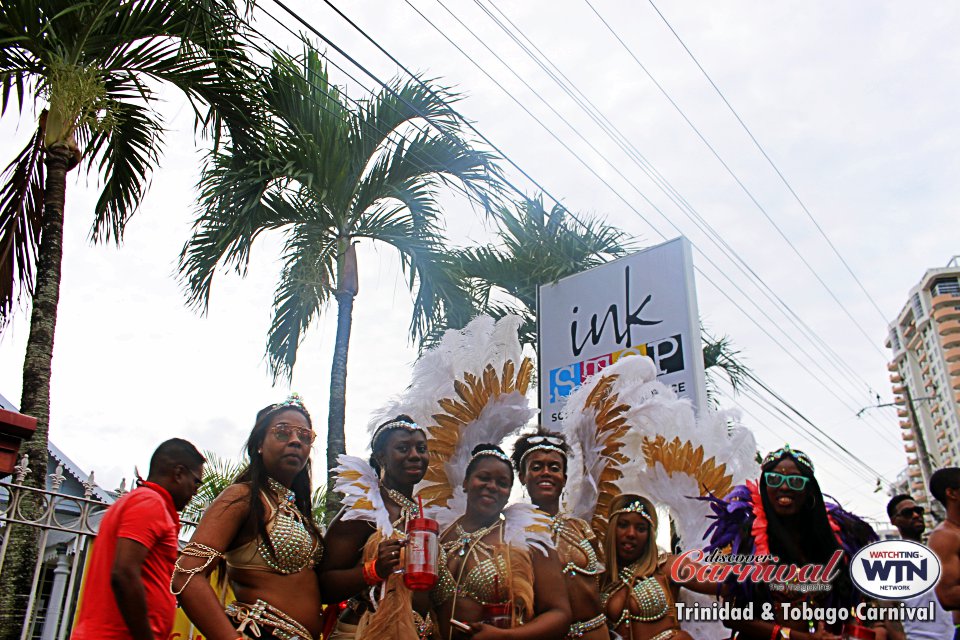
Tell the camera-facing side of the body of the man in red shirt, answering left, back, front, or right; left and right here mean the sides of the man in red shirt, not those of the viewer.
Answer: right

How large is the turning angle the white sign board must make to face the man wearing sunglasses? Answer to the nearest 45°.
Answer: approximately 90° to its left

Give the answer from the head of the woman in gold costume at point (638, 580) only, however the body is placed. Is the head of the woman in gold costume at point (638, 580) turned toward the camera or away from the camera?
toward the camera

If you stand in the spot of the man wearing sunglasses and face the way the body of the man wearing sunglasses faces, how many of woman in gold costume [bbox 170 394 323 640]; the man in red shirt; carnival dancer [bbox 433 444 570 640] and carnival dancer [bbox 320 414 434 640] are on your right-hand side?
4

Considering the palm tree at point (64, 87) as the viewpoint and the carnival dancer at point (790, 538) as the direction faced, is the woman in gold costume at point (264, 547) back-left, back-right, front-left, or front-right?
front-right

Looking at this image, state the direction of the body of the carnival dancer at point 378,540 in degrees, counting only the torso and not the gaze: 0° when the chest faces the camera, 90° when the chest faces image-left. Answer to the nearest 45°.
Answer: approximately 315°

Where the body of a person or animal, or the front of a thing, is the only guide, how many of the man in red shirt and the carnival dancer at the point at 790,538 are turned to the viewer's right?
1

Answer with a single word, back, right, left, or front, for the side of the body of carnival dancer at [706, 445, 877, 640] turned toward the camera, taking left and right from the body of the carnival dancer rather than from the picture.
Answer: front

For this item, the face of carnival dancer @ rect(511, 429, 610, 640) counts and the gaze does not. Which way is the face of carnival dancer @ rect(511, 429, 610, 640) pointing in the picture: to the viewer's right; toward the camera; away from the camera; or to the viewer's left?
toward the camera

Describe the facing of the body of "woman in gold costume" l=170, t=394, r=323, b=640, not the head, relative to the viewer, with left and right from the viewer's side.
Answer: facing the viewer and to the right of the viewer

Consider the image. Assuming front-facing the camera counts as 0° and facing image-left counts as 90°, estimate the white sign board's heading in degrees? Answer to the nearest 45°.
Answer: approximately 45°

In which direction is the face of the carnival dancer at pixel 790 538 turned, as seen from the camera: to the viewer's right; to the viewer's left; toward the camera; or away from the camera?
toward the camera

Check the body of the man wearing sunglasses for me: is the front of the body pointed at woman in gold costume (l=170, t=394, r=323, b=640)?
no

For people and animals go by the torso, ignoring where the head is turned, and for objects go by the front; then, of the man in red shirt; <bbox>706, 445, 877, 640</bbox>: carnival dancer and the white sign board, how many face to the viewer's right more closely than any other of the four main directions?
1

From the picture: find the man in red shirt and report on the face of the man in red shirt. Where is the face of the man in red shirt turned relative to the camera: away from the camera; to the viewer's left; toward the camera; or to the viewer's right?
to the viewer's right

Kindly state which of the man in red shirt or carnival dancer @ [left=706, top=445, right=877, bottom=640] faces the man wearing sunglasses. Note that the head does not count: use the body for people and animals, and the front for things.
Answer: the man in red shirt
